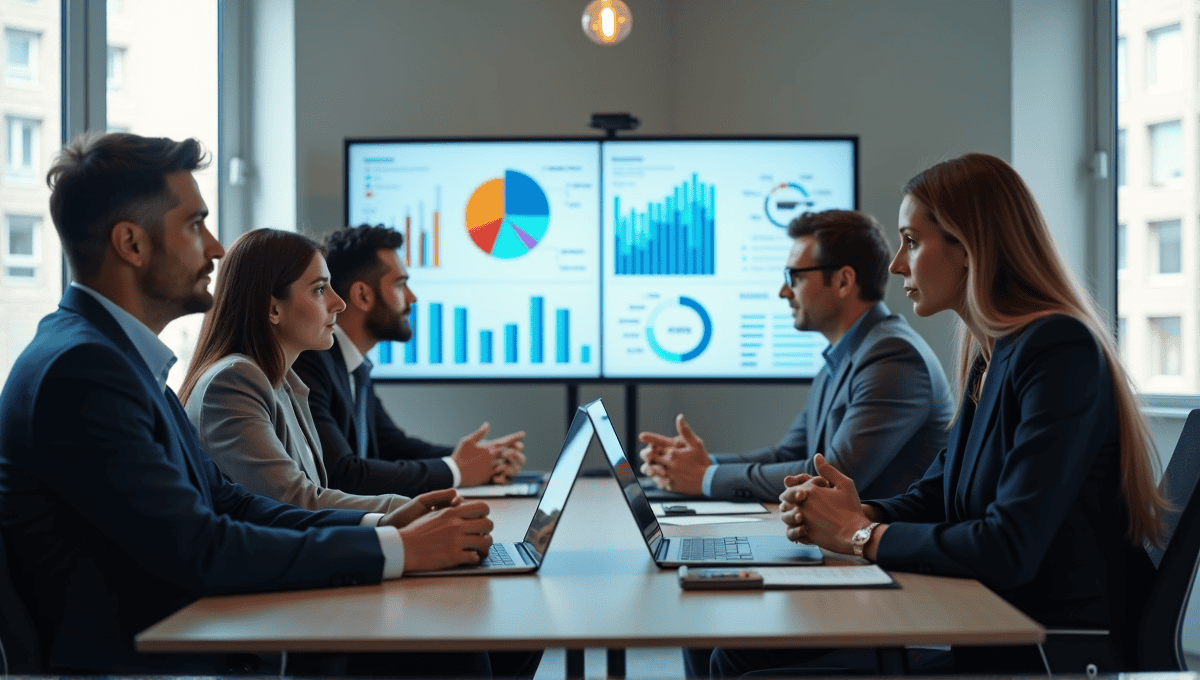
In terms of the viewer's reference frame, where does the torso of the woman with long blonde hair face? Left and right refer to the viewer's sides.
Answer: facing to the left of the viewer

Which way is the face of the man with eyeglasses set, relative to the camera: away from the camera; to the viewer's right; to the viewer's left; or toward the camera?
to the viewer's left

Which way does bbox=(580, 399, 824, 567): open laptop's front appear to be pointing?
to the viewer's right

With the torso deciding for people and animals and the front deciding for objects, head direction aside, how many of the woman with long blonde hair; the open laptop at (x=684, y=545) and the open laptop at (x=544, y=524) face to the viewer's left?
2

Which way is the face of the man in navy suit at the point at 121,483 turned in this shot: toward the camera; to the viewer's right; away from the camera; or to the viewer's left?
to the viewer's right

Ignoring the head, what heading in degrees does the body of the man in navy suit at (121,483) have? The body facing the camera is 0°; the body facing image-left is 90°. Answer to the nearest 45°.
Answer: approximately 270°

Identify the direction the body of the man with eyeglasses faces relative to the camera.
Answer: to the viewer's left

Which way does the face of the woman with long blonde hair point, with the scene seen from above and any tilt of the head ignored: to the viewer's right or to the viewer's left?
to the viewer's left

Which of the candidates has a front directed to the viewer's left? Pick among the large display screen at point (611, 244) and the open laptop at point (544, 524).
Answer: the open laptop

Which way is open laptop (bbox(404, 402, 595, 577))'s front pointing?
to the viewer's left
